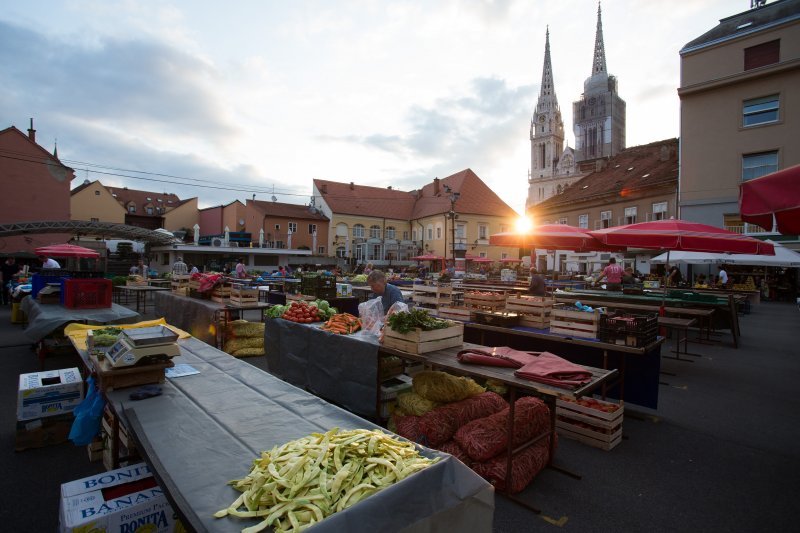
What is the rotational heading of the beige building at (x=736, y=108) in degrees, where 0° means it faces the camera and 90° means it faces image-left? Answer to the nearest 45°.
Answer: approximately 45°

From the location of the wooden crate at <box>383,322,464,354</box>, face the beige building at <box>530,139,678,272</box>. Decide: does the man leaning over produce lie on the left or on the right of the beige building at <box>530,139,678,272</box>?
left

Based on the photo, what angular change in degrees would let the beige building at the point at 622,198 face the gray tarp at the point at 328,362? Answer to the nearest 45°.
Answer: approximately 45° to its left

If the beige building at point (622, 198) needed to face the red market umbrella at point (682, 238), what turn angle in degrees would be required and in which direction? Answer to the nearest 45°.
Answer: approximately 45° to its left

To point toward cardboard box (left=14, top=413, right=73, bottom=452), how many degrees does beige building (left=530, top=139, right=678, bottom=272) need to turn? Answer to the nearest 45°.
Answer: approximately 45° to its left

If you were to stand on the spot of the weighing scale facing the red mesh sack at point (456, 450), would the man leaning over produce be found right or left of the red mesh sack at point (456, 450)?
left

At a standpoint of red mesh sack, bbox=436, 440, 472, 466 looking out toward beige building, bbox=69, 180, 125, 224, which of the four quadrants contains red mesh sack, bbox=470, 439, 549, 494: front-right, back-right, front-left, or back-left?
back-right

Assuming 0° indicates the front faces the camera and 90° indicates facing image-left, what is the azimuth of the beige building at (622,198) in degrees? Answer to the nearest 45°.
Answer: approximately 45°

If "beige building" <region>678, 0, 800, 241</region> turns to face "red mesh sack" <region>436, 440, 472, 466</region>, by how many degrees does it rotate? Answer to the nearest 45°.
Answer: approximately 45° to its left

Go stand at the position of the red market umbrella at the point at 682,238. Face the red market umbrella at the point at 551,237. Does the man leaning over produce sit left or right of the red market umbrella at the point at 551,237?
left
